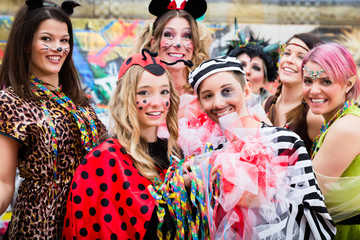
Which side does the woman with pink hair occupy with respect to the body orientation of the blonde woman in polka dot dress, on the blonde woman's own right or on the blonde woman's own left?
on the blonde woman's own left

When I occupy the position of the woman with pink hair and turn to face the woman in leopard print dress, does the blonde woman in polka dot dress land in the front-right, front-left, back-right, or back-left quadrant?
front-left

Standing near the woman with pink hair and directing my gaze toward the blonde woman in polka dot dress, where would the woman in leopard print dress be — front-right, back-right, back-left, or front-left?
front-right

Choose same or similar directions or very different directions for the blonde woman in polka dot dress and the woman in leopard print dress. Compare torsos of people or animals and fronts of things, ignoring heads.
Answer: same or similar directions

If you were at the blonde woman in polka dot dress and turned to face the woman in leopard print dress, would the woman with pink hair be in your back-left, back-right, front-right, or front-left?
back-right

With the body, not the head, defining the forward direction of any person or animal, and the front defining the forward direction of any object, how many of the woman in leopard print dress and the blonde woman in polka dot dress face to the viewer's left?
0

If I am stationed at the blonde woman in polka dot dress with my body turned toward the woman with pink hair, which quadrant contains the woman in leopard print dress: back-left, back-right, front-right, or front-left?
back-left

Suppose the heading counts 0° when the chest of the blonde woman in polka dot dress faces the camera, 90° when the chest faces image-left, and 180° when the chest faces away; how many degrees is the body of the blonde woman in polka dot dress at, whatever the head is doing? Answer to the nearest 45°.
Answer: approximately 315°

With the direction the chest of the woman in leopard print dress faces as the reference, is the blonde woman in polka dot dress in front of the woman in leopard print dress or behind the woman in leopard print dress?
in front

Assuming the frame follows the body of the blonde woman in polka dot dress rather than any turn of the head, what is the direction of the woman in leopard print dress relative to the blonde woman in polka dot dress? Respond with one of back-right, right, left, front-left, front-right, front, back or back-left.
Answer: back

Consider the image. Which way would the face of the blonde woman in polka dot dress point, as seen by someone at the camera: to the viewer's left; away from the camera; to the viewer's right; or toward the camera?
toward the camera
